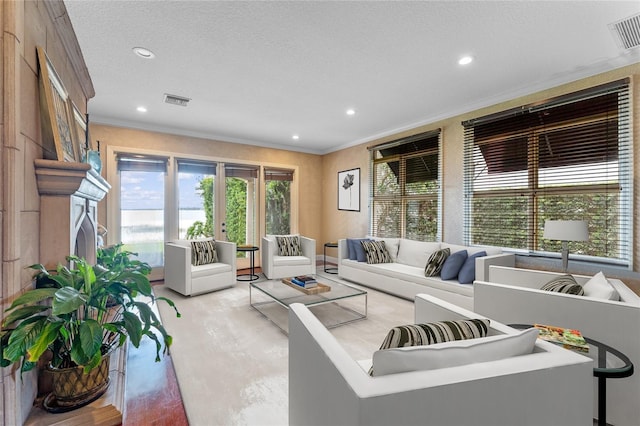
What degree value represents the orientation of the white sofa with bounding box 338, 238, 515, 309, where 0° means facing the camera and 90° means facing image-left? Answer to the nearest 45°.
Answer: approximately 45°

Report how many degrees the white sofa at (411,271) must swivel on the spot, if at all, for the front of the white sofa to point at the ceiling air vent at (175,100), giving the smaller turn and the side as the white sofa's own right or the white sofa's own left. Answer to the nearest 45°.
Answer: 0° — it already faces it

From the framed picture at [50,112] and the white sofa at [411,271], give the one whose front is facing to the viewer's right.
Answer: the framed picture

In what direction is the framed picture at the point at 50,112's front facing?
to the viewer's right

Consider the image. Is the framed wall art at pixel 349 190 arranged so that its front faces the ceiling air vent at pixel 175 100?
yes

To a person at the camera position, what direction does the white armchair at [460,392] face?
facing away from the viewer and to the left of the viewer

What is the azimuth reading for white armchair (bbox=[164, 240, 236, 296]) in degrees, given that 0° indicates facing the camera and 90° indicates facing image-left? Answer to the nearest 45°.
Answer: approximately 315°
